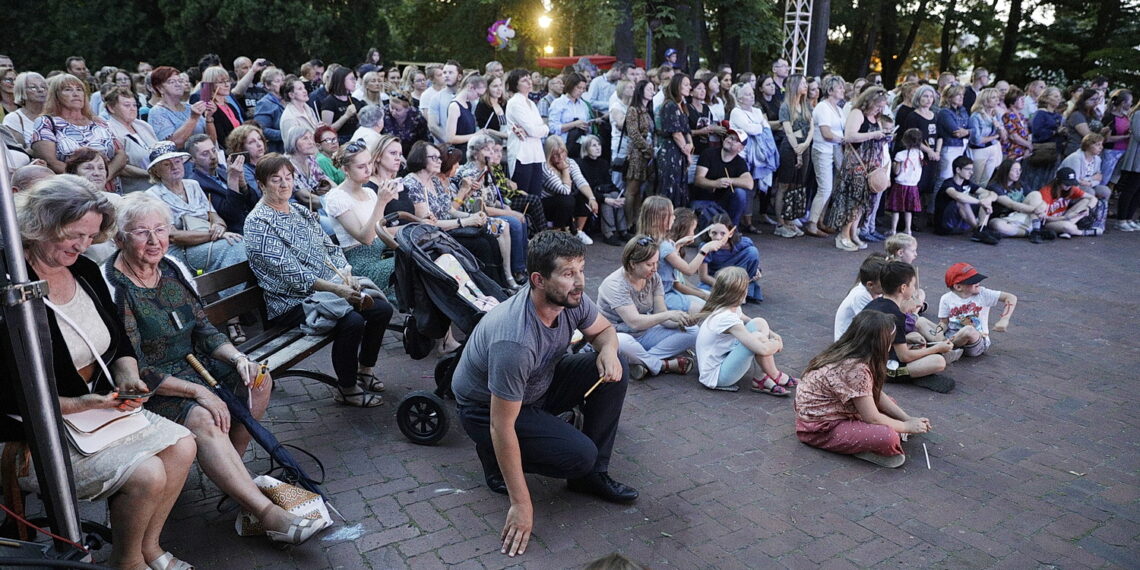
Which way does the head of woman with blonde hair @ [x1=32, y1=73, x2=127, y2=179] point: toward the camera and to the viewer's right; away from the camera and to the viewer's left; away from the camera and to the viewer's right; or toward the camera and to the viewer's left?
toward the camera and to the viewer's right

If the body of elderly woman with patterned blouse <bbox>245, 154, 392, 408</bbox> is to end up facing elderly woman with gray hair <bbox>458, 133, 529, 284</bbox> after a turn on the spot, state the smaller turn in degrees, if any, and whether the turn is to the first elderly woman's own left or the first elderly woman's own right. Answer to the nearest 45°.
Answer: approximately 90° to the first elderly woman's own left

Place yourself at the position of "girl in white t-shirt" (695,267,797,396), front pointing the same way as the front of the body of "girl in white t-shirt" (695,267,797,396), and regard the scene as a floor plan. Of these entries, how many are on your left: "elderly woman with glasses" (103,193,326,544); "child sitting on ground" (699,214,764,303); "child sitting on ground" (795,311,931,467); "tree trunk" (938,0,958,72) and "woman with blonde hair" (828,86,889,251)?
3

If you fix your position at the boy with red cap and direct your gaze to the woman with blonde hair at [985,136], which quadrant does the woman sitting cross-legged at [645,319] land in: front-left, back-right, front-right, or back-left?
back-left

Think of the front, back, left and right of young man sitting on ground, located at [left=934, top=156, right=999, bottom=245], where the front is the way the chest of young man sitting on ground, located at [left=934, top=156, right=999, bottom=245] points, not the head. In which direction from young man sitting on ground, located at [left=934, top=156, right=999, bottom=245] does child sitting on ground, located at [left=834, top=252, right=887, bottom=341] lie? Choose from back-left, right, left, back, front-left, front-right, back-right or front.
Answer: front-right

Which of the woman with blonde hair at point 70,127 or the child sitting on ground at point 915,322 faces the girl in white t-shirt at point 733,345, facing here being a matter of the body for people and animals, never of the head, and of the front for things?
the woman with blonde hair
